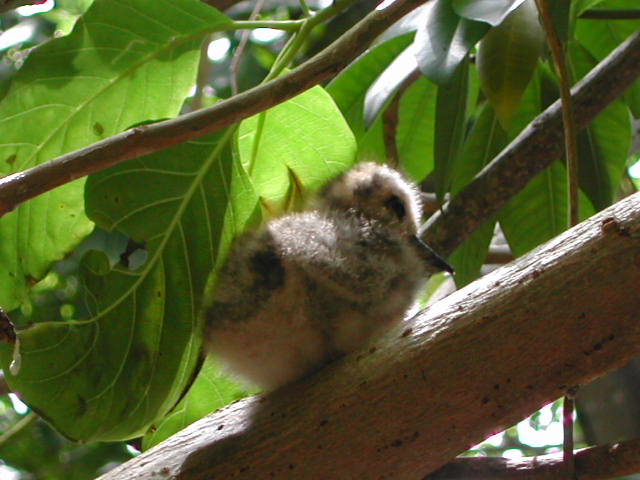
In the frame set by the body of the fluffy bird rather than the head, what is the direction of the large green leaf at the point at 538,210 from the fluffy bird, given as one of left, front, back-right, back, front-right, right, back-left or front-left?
front-left

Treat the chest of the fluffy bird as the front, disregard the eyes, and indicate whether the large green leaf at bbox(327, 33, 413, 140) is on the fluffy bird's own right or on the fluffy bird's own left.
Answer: on the fluffy bird's own left

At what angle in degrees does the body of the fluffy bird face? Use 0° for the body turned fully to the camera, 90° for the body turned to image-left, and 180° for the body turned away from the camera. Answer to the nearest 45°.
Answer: approximately 270°
